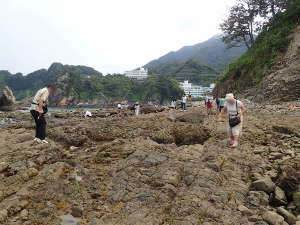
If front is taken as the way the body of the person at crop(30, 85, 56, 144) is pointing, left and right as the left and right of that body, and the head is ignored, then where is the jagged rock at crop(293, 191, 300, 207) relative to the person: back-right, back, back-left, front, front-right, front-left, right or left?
front-right

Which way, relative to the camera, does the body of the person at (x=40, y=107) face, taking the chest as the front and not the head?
to the viewer's right

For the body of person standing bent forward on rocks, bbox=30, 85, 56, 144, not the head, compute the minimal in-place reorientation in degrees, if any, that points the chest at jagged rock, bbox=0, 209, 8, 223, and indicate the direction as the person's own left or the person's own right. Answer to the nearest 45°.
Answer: approximately 90° to the person's own right

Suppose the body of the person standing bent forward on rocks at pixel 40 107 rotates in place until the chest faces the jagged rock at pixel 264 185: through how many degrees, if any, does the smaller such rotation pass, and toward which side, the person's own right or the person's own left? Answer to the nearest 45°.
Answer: approximately 45° to the person's own right

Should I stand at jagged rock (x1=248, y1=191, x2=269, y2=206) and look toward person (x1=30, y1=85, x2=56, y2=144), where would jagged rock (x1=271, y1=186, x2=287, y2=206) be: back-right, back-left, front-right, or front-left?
back-right

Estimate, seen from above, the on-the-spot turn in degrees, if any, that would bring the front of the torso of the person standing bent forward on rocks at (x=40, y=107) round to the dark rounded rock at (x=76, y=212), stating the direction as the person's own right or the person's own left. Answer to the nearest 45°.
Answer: approximately 90° to the person's own right

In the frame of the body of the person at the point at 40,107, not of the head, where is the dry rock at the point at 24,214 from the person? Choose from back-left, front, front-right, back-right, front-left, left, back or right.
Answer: right

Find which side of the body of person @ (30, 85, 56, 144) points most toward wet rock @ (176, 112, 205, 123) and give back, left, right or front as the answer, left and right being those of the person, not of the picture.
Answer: front
